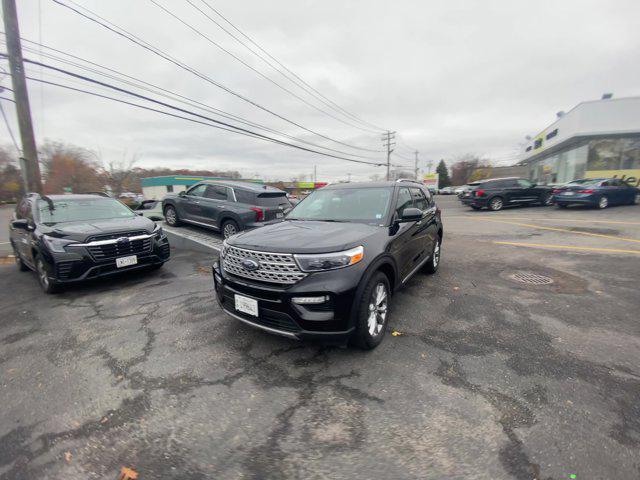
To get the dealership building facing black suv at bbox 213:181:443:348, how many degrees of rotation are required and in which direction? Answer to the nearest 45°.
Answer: approximately 45° to its left

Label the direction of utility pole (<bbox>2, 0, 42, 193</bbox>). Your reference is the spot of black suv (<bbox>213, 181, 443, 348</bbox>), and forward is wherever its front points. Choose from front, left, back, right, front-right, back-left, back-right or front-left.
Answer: right

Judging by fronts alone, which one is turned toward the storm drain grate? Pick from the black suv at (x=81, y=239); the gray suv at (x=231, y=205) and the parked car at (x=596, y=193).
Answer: the black suv

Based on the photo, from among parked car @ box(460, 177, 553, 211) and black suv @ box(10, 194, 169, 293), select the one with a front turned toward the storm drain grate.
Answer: the black suv

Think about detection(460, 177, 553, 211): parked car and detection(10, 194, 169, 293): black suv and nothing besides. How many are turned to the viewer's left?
0

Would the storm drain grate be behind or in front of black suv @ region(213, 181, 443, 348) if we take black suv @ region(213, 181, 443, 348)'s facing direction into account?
behind

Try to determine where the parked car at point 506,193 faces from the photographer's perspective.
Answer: facing away from the viewer and to the right of the viewer

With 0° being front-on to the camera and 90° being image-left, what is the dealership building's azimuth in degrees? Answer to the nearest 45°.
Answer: approximately 45°

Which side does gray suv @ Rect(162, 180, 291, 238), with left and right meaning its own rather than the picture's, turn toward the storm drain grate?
back

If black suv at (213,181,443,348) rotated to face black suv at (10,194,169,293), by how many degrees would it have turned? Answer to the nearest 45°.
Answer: approximately 90° to its right

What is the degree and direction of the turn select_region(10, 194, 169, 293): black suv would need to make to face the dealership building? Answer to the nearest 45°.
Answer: approximately 45° to its left

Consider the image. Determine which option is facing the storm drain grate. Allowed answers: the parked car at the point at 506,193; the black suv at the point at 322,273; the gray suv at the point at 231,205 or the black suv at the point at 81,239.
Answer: the black suv at the point at 81,239

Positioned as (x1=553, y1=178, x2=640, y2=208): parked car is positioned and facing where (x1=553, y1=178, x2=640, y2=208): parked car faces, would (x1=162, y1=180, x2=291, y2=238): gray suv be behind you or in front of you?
behind

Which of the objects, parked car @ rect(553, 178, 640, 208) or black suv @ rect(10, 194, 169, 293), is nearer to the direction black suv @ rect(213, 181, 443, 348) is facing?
the black suv

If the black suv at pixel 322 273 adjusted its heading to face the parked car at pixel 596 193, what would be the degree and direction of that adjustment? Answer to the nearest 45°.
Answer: approximately 180°

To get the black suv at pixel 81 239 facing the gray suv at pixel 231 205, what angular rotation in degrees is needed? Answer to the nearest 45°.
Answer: approximately 90° to its left

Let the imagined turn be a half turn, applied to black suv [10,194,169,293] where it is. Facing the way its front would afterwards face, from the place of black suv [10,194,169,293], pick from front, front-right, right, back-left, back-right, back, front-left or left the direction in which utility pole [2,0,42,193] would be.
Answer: front-right
